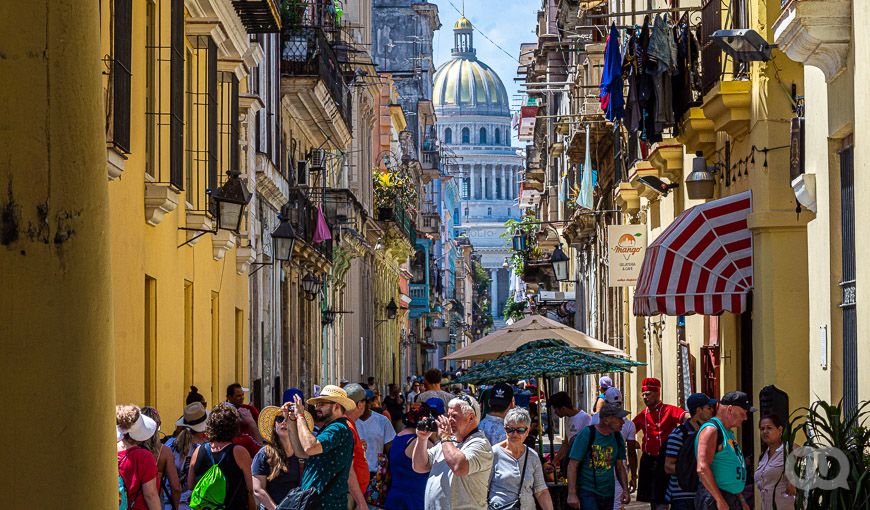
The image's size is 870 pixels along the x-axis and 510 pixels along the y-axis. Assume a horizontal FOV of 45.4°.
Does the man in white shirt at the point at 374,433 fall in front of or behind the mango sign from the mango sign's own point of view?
in front

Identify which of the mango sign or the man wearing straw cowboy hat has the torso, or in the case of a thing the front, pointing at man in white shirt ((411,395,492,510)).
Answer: the mango sign

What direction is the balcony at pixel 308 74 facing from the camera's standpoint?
to the viewer's right

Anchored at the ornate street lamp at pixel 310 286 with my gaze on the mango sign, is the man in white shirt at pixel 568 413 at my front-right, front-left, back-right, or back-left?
front-right

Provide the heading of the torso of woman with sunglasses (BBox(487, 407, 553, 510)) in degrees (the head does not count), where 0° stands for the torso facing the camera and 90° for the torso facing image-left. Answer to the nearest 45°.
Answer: approximately 0°

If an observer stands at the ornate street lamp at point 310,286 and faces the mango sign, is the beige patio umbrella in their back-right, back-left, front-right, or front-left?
front-right

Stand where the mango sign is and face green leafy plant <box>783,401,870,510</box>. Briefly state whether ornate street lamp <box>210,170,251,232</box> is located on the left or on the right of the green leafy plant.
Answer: right

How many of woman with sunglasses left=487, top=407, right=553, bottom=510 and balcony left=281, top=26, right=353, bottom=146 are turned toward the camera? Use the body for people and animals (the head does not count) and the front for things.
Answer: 1

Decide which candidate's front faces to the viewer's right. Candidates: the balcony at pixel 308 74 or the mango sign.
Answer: the balcony

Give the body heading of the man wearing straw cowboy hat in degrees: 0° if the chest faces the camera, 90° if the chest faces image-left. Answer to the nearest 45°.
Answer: approximately 90°

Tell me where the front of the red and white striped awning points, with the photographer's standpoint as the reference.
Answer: facing to the left of the viewer

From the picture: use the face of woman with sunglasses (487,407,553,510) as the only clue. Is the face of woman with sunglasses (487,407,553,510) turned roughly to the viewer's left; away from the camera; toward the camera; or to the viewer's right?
toward the camera

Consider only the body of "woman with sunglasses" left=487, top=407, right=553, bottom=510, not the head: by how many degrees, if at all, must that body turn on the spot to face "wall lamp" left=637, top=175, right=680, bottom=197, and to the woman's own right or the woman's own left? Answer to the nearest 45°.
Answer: approximately 180°

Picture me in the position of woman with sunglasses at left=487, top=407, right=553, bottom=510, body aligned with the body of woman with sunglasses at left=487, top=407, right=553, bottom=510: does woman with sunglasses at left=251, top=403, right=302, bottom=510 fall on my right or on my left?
on my right

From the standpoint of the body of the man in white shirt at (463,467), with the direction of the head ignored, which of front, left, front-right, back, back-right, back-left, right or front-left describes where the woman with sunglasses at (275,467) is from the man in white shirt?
front-right
